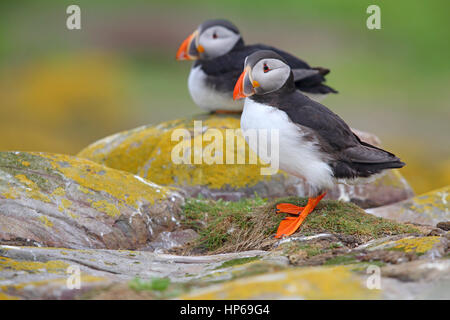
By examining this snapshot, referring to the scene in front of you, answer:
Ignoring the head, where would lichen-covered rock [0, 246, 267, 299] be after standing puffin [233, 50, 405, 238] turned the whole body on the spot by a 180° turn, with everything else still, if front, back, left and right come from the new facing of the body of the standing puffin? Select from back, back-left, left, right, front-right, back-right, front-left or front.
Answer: back-right

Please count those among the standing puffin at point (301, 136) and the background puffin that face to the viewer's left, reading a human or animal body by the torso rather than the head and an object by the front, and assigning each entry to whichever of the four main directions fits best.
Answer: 2

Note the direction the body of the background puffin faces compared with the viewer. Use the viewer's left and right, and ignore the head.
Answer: facing to the left of the viewer

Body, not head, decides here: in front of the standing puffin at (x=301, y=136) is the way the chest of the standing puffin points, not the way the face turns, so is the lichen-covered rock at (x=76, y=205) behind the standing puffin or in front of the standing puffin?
in front

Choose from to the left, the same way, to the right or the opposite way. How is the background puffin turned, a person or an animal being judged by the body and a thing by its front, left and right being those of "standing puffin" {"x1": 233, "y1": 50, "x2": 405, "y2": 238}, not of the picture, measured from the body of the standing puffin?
the same way

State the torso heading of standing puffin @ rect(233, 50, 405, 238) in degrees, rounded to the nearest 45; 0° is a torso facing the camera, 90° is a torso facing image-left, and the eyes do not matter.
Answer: approximately 90°

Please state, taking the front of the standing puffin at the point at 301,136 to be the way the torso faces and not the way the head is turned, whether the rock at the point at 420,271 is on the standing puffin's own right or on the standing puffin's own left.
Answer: on the standing puffin's own left
